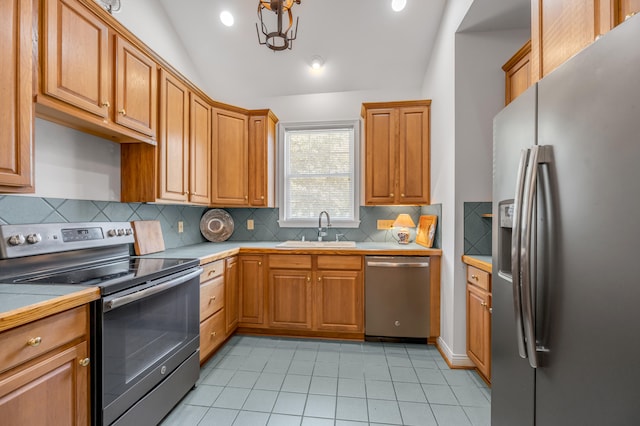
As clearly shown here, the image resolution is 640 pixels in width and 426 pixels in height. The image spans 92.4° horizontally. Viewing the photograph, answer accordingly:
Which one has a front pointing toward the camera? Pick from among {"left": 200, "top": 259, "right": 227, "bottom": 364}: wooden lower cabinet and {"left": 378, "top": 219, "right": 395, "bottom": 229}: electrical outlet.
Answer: the electrical outlet

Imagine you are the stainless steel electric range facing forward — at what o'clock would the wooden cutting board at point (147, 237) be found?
The wooden cutting board is roughly at 8 o'clock from the stainless steel electric range.

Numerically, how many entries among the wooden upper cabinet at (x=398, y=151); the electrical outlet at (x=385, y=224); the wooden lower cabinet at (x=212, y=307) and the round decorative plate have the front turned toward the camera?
3

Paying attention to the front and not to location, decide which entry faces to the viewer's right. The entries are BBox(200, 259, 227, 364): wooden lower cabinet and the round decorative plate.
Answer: the wooden lower cabinet

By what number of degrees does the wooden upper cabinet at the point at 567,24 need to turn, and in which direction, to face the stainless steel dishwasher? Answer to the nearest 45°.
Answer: approximately 90° to its right

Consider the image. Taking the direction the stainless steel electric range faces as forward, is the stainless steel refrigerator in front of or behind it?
in front

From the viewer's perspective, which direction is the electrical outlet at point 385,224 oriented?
toward the camera

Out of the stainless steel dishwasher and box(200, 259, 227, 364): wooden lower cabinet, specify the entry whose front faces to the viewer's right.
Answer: the wooden lower cabinet

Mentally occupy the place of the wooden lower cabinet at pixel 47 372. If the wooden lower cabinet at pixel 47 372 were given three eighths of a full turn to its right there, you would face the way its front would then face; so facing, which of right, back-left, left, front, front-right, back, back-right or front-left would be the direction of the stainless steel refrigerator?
back-left

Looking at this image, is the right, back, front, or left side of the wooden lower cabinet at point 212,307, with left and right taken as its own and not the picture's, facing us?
right

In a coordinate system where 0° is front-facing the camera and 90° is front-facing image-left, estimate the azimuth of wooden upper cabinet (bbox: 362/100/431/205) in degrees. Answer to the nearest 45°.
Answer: approximately 0°

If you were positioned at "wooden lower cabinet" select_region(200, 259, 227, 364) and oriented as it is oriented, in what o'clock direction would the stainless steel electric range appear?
The stainless steel electric range is roughly at 4 o'clock from the wooden lower cabinet.

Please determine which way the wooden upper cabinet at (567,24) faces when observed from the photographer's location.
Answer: facing the viewer and to the left of the viewer

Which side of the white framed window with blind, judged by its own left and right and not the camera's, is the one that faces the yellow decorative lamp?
left

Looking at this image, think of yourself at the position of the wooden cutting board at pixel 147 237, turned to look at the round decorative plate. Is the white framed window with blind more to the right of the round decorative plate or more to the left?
right

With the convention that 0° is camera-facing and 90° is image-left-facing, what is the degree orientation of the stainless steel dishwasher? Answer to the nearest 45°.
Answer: approximately 0°

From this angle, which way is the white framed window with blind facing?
toward the camera

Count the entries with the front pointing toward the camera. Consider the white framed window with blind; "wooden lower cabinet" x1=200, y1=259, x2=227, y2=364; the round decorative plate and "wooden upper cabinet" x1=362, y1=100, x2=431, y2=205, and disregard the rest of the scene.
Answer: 3

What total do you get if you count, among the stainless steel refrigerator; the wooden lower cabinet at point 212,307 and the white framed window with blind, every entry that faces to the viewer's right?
1
